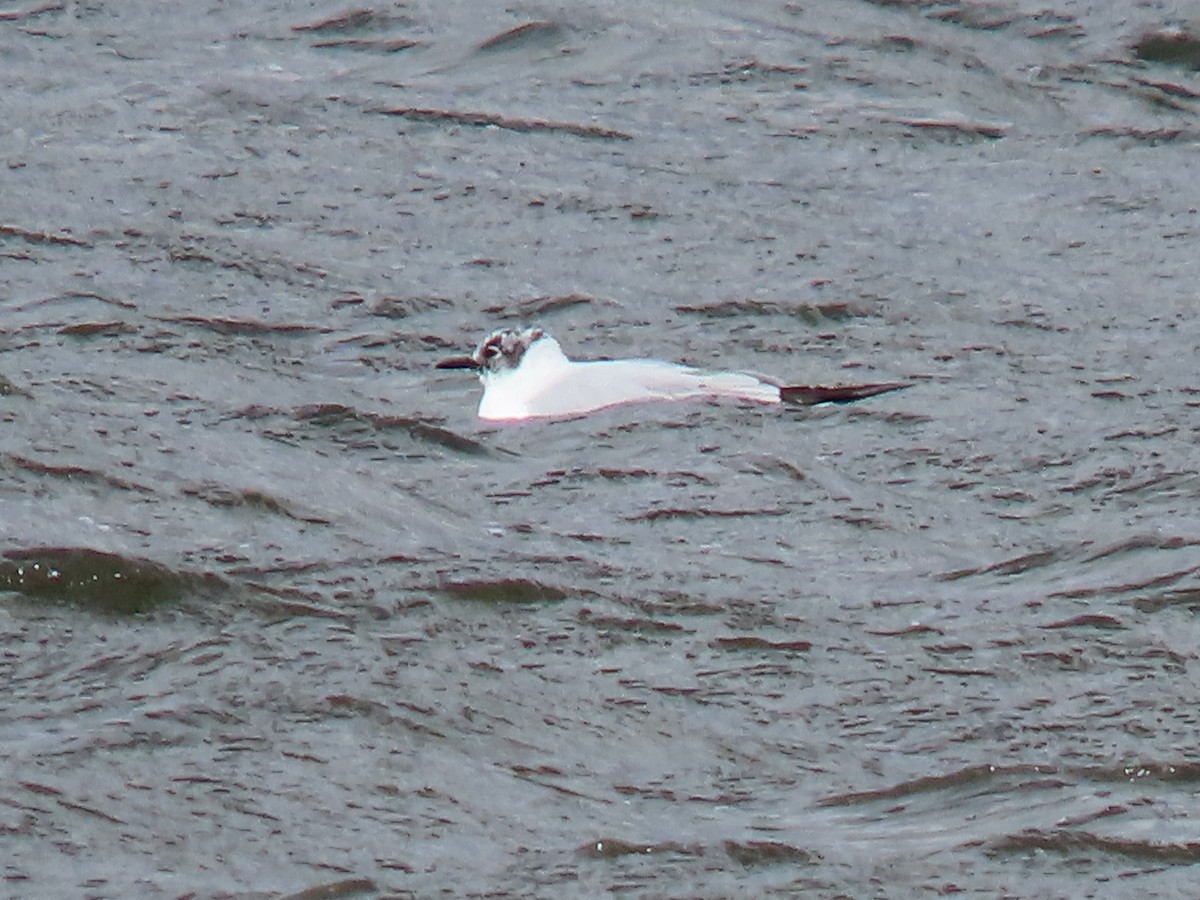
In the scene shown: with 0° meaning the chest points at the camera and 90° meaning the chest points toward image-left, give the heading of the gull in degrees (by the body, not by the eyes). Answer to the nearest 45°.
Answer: approximately 90°
